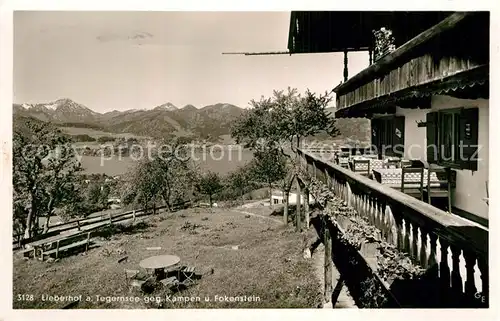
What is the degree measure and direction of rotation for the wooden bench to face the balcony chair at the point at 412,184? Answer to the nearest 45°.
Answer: approximately 180°

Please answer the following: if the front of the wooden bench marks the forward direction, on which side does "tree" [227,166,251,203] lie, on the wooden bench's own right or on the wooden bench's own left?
on the wooden bench's own right

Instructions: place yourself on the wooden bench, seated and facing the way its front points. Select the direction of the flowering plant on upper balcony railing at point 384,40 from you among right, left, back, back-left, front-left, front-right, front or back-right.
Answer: back

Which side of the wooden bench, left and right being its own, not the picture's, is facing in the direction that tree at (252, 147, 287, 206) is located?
right

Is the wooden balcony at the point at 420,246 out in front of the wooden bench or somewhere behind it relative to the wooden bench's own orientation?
behind

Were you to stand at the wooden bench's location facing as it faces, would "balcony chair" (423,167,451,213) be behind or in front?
behind

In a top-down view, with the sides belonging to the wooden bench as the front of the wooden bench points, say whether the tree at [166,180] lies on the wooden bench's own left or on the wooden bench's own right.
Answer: on the wooden bench's own right

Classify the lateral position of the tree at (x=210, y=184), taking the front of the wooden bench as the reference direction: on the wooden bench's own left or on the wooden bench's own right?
on the wooden bench's own right

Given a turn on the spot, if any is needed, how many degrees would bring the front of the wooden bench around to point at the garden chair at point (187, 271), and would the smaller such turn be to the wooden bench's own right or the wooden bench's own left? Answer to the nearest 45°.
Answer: approximately 180°

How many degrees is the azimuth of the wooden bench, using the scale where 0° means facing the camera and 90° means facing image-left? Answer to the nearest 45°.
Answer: approximately 135°

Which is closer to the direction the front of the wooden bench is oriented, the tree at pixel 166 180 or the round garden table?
the tree
